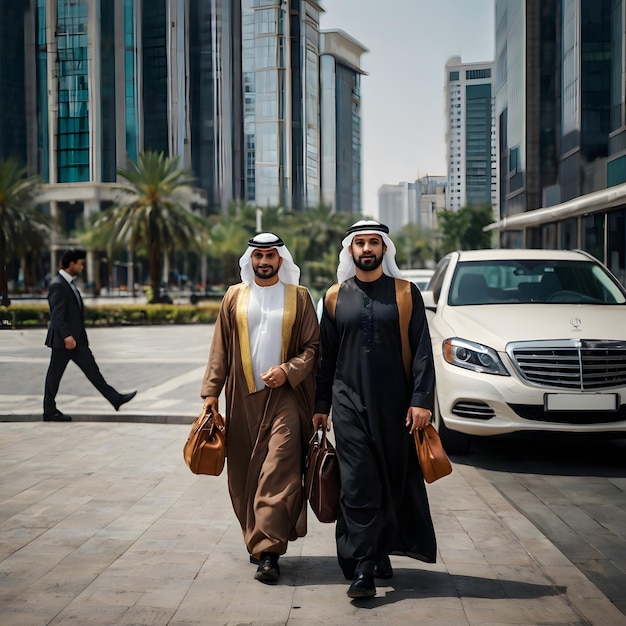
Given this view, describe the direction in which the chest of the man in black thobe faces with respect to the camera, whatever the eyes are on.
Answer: toward the camera

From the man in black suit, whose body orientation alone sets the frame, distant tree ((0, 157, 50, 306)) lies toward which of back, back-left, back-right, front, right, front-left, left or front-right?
left

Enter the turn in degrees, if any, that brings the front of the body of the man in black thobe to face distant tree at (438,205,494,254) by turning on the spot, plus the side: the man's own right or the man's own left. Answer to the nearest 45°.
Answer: approximately 180°

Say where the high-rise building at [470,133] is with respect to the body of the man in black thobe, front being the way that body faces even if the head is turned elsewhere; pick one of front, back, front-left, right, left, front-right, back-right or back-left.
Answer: back

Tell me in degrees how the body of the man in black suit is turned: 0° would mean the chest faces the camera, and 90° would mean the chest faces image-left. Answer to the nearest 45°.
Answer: approximately 270°

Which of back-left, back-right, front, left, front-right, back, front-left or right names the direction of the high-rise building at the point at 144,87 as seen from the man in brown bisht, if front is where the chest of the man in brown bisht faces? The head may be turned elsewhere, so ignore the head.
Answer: back

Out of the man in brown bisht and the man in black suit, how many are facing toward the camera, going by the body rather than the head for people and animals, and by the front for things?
1

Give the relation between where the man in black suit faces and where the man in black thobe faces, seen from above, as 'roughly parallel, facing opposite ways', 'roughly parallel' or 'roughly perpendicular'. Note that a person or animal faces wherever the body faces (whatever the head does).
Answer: roughly perpendicular

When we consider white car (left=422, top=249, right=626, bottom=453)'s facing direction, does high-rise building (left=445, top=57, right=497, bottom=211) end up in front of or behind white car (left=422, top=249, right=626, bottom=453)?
behind

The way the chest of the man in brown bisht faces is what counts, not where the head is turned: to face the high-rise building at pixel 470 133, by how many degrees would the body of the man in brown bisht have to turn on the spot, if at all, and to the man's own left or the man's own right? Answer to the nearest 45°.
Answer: approximately 180°

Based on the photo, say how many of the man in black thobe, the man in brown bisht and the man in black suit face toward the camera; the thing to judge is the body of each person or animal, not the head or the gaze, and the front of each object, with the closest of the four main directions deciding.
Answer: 2

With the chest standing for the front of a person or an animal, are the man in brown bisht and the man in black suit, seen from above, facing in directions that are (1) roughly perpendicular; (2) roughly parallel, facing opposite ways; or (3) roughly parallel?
roughly perpendicular

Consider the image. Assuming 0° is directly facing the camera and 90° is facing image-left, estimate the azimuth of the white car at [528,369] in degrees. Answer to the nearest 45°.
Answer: approximately 315°

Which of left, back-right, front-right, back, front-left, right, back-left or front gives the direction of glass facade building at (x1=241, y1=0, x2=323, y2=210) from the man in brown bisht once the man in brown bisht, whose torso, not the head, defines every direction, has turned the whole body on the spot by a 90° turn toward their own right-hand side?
right

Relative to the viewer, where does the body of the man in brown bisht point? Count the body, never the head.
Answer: toward the camera
